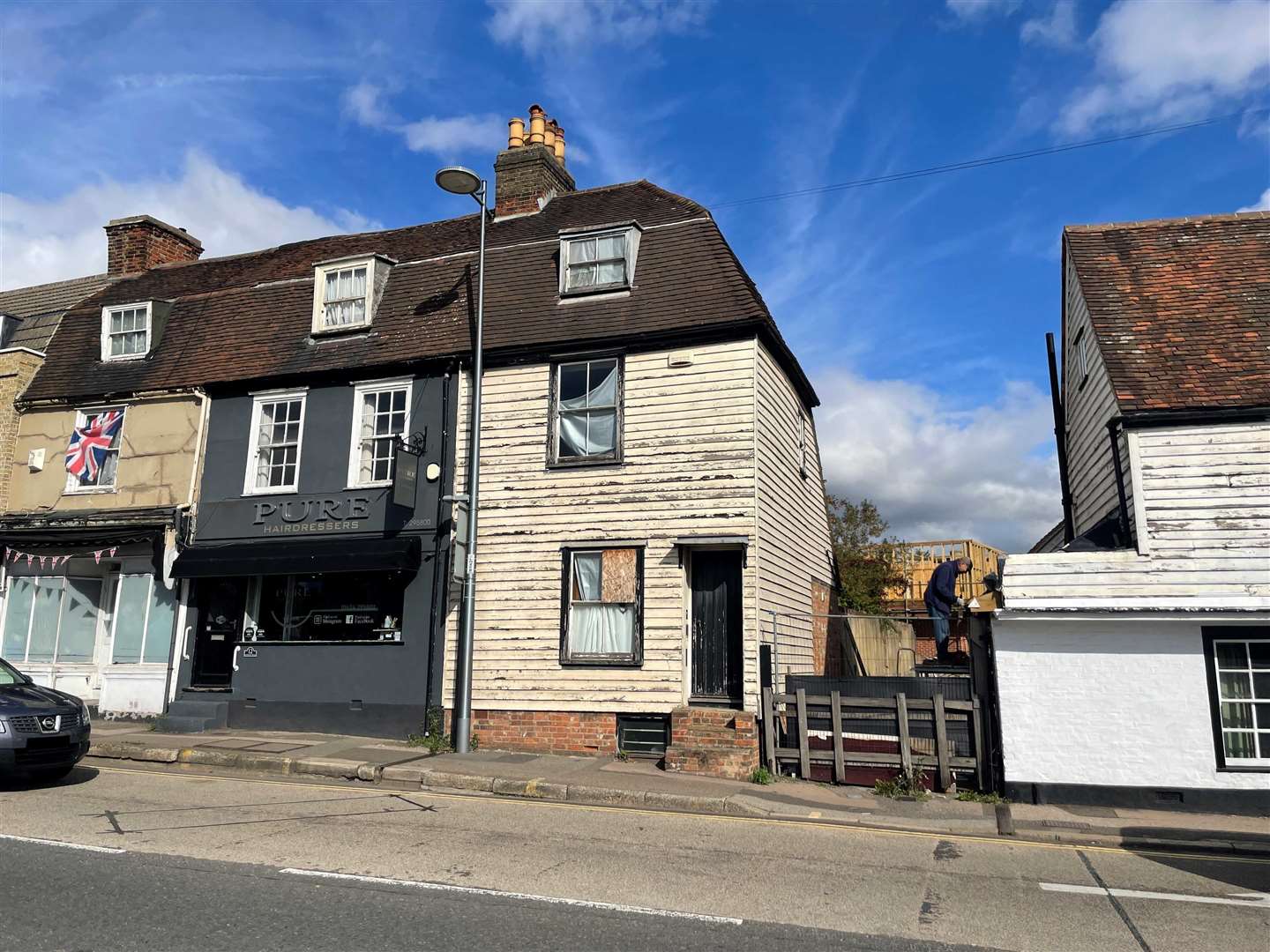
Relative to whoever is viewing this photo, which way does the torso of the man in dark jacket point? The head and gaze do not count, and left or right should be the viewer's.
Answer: facing to the right of the viewer

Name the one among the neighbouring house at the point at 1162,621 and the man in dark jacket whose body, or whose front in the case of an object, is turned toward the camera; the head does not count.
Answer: the neighbouring house

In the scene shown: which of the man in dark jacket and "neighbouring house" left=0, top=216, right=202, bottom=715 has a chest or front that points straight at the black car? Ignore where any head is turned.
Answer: the neighbouring house

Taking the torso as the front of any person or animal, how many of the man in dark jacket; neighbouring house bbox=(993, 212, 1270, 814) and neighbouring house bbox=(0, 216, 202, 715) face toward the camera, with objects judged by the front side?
2

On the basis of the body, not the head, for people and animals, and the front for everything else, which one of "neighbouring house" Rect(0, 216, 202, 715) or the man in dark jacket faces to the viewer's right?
the man in dark jacket

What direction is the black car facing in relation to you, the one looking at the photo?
facing the viewer and to the right of the viewer

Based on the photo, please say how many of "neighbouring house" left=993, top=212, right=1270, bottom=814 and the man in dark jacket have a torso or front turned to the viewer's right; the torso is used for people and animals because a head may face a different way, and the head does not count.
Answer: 1

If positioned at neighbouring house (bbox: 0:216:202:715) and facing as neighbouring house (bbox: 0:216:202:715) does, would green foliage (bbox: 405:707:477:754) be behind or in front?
in front

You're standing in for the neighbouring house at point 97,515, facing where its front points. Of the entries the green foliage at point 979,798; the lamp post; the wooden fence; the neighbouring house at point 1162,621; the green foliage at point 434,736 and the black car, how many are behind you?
0

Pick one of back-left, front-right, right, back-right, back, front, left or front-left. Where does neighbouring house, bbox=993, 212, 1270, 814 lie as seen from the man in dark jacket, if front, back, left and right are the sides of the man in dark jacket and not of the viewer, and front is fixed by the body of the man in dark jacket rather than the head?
front-right

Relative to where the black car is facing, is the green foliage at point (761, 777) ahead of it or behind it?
ahead

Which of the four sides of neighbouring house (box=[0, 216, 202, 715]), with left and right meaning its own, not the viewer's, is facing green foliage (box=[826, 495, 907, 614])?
left

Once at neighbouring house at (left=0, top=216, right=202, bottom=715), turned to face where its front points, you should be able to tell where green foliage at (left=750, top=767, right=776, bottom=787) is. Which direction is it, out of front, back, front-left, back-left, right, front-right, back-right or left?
front-left

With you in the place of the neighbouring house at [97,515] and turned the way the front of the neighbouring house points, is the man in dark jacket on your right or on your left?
on your left

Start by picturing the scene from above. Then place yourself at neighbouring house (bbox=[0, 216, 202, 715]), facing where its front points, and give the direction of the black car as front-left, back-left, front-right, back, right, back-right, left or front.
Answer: front

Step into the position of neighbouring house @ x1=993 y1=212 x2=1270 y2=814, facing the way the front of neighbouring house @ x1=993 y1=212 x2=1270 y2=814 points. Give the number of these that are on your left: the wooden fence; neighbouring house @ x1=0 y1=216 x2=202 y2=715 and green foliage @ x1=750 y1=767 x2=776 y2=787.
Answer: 0

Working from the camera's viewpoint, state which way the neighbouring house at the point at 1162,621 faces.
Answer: facing the viewer
